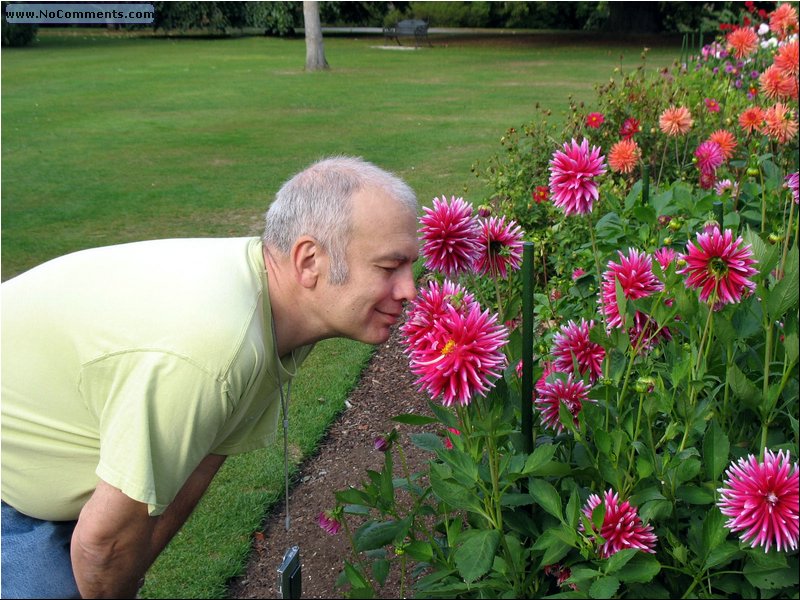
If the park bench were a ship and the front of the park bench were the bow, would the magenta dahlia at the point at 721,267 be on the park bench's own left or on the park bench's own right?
on the park bench's own left

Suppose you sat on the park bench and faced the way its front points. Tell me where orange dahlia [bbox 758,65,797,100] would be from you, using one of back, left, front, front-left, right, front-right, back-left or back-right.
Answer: front-left

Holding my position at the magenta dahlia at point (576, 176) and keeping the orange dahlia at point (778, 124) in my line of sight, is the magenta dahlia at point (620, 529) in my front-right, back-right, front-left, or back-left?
back-right

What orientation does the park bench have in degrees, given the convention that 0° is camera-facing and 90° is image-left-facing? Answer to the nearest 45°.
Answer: approximately 45°

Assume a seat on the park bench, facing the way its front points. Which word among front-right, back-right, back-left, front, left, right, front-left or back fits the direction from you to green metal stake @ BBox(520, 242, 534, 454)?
front-left

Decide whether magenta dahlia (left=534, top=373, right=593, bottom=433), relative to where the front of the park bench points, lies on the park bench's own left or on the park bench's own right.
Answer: on the park bench's own left

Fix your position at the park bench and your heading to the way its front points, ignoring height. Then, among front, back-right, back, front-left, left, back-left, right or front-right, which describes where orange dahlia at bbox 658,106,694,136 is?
front-left

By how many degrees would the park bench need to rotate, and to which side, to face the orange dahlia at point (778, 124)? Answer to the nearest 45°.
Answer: approximately 45° to its left

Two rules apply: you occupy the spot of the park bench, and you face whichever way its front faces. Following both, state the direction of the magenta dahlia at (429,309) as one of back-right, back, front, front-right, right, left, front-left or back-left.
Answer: front-left

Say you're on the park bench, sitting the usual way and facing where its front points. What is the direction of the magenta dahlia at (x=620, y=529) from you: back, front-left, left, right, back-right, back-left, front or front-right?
front-left

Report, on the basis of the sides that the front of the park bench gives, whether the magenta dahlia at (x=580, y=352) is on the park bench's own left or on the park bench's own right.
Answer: on the park bench's own left

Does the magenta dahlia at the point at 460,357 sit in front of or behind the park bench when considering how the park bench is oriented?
in front

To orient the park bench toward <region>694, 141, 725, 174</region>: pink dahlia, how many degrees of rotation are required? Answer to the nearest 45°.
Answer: approximately 45° to its left

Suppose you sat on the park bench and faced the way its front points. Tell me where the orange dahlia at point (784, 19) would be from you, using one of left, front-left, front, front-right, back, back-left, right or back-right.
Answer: front-left
